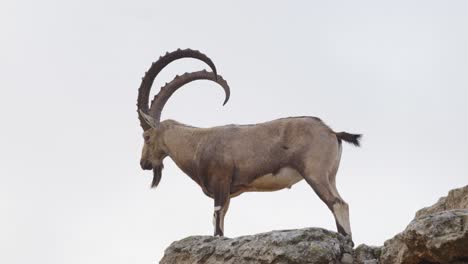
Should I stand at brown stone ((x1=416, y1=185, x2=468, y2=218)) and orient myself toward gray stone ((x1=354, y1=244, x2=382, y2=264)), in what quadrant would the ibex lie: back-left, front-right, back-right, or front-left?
front-right

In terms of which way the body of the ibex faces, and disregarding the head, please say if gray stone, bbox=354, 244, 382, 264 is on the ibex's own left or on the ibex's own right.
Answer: on the ibex's own left

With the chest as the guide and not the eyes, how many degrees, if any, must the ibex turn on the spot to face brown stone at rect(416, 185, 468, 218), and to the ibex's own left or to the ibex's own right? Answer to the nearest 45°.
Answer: approximately 135° to the ibex's own left

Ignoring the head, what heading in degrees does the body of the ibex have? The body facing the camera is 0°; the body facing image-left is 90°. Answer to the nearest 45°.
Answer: approximately 90°

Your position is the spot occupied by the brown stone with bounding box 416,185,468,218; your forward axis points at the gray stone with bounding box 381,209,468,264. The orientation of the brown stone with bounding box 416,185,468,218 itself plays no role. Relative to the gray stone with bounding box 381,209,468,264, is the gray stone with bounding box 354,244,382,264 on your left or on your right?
right
